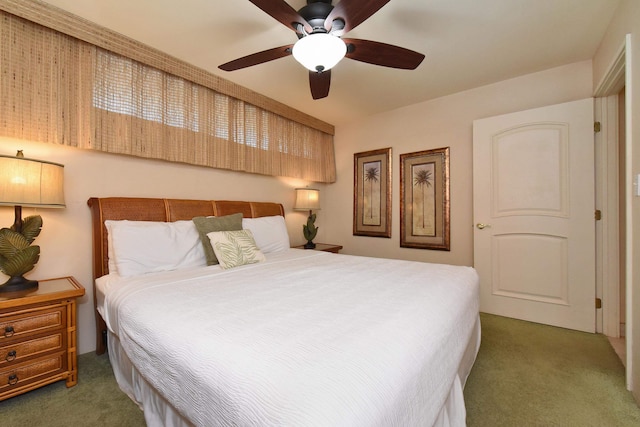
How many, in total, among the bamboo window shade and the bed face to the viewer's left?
0

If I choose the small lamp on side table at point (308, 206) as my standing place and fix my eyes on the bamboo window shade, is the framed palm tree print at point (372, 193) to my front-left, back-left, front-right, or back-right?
back-left

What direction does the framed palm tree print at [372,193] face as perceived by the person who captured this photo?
facing the viewer and to the left of the viewer

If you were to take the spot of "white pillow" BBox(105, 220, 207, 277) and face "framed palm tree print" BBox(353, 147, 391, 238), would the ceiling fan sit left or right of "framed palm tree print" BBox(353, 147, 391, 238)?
right

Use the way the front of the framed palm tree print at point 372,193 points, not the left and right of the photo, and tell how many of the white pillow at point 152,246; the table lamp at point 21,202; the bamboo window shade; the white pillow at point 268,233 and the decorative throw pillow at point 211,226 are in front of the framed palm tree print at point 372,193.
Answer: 5

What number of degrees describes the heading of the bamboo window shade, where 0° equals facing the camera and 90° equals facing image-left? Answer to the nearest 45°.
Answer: approximately 315°

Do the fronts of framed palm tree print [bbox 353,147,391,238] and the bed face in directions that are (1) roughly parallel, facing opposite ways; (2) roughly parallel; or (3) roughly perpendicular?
roughly perpendicular

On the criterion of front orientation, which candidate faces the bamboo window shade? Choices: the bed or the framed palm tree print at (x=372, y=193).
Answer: the framed palm tree print

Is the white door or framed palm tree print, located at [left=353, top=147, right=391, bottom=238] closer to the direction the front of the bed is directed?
the white door

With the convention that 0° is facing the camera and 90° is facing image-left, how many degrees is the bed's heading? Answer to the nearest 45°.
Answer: approximately 315°
